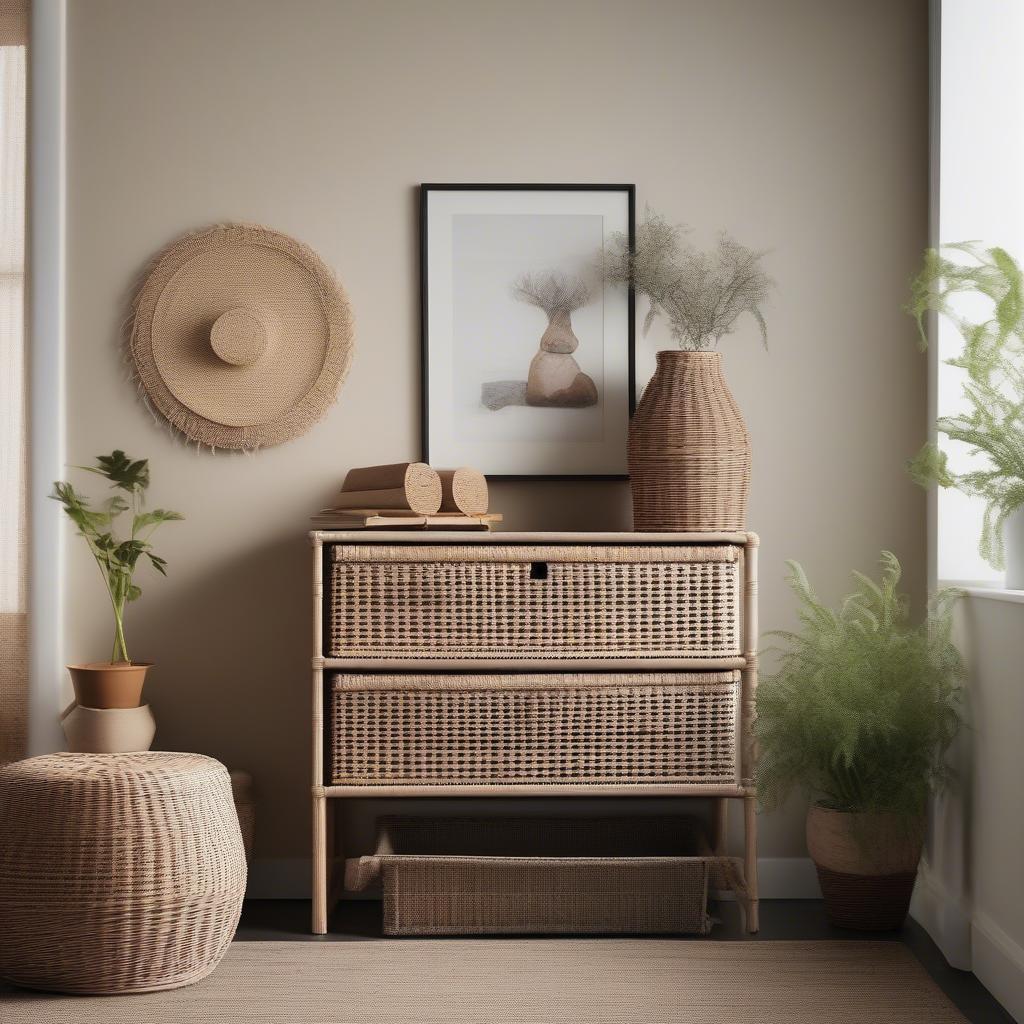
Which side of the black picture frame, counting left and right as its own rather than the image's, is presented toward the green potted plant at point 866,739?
left

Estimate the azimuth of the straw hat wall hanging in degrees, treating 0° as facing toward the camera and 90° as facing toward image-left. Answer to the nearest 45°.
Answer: approximately 0°

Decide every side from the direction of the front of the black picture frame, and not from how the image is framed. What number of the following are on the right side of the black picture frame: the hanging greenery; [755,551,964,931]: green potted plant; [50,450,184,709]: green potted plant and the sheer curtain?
2

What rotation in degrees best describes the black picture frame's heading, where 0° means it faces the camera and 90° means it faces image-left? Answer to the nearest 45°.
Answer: approximately 0°

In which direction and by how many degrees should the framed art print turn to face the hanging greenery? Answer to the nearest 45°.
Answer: approximately 45° to its left
